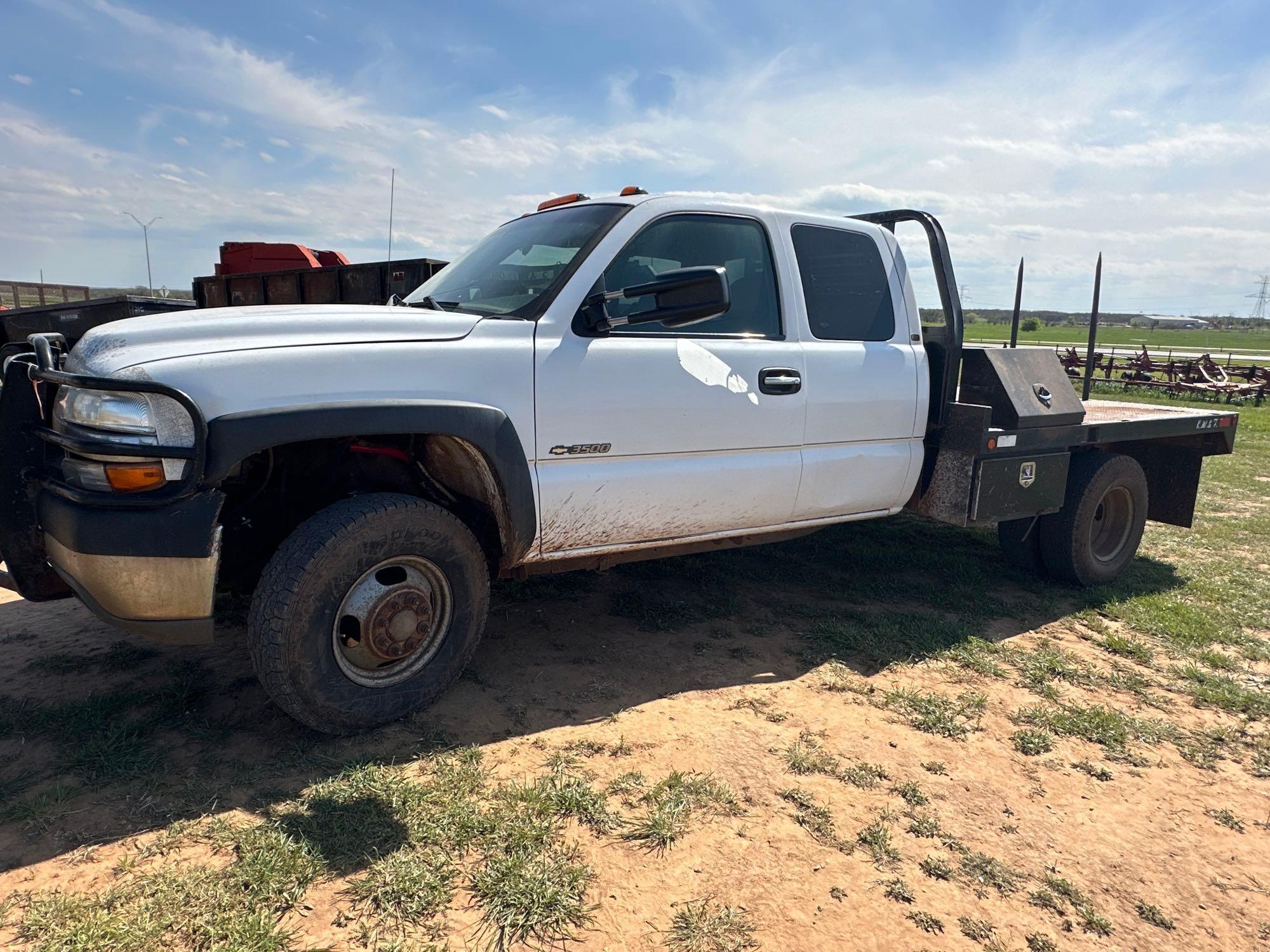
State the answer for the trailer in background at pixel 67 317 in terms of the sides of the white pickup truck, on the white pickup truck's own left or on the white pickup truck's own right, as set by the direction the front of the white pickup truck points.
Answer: on the white pickup truck's own right

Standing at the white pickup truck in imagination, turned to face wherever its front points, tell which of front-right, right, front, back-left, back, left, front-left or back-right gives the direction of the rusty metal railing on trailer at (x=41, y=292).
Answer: right

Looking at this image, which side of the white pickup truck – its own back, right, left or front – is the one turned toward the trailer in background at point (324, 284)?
right

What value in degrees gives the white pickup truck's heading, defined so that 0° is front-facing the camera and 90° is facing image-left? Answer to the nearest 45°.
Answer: approximately 45°

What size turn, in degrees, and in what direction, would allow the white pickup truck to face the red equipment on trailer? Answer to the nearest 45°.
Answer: approximately 90° to its right
